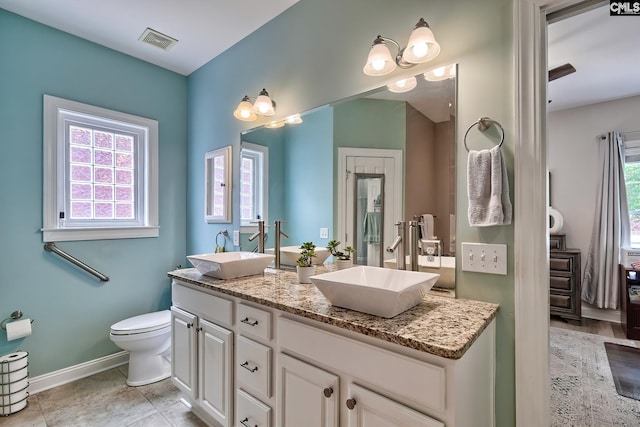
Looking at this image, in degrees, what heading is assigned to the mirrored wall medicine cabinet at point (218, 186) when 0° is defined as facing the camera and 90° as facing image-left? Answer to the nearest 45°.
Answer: approximately 45°

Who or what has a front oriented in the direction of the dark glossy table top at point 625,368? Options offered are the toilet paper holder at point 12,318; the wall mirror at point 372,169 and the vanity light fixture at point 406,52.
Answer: the toilet paper holder

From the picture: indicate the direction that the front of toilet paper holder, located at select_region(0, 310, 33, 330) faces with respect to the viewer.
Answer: facing the viewer and to the right of the viewer

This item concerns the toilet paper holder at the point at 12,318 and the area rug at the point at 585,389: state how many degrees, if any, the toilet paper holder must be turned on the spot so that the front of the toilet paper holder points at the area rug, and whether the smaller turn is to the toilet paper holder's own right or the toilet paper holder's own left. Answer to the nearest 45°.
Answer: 0° — it already faces it

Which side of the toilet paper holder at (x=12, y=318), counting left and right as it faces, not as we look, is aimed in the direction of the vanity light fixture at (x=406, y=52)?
front

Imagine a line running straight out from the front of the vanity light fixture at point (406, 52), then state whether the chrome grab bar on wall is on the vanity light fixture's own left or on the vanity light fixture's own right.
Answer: on the vanity light fixture's own right

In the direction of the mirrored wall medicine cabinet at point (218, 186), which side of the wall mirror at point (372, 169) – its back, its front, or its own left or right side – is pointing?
right

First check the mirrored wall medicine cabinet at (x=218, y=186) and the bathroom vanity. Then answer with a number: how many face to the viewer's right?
0

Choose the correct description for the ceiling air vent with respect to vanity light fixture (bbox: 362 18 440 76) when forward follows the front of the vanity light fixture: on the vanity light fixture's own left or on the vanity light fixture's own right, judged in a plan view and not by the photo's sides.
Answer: on the vanity light fixture's own right

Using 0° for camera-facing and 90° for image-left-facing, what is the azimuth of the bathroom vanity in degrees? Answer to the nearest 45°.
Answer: approximately 45°

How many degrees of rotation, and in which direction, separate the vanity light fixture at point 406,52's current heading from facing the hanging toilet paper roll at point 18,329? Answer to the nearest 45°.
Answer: approximately 45° to its right

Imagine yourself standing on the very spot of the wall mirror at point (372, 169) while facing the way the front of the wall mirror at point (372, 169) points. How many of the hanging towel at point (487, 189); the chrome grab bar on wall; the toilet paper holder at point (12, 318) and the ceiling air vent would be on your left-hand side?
1

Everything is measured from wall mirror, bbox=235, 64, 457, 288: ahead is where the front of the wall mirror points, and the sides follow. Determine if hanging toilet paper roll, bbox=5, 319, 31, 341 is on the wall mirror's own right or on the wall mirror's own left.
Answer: on the wall mirror's own right

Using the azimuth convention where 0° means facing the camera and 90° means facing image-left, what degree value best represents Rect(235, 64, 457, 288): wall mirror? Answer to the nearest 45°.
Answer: approximately 45°

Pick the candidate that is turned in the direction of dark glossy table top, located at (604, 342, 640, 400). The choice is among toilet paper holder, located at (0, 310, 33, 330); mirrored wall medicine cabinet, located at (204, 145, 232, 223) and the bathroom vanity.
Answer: the toilet paper holder
